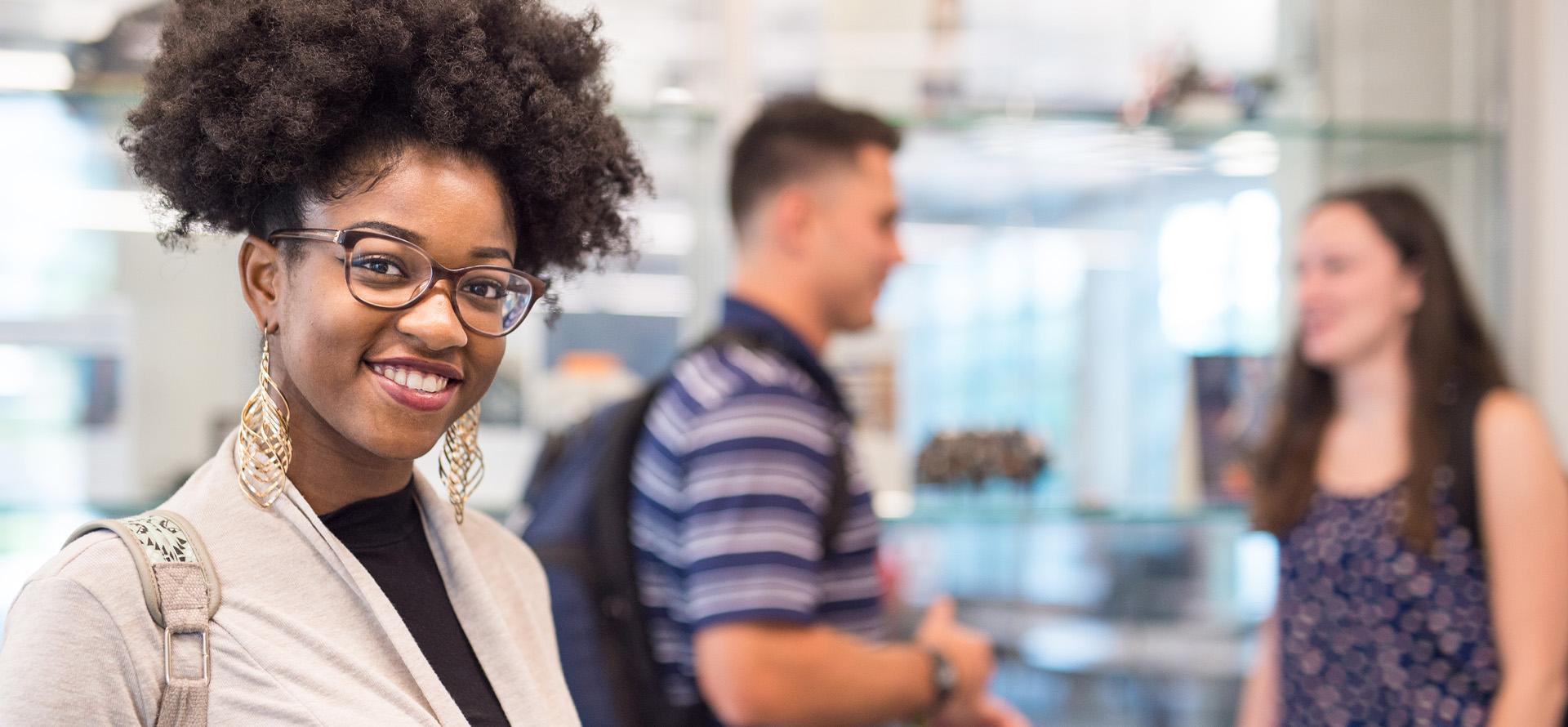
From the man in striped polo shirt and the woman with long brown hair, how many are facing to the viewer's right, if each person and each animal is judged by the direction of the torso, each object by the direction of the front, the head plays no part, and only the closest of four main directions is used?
1

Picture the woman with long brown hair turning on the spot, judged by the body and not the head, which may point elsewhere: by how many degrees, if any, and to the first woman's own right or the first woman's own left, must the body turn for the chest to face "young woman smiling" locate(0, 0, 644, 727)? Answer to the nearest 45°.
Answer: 0° — they already face them

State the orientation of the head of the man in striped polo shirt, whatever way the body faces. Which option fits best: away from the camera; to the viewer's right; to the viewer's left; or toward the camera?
to the viewer's right

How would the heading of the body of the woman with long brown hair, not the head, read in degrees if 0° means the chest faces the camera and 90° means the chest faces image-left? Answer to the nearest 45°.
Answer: approximately 45°

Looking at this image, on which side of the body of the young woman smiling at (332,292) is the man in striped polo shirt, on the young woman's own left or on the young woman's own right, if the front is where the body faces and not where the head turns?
on the young woman's own left

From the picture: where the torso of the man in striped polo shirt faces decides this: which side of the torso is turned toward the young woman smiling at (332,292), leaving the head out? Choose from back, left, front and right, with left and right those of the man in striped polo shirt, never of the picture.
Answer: right

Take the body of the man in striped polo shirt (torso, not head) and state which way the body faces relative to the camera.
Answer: to the viewer's right

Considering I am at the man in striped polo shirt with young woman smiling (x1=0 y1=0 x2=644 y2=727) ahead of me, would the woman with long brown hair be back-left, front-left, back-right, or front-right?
back-left

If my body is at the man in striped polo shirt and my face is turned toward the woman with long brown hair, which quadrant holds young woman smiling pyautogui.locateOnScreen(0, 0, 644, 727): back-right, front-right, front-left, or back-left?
back-right
